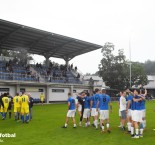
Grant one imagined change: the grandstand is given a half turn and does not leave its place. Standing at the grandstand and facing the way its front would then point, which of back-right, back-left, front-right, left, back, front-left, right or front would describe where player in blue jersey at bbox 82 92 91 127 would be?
back-left

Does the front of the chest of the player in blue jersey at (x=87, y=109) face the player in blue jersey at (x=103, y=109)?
no

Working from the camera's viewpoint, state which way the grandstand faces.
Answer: facing the viewer and to the right of the viewer

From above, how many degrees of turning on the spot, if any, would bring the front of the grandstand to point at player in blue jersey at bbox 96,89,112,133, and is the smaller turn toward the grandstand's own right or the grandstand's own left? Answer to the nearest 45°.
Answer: approximately 45° to the grandstand's own right
